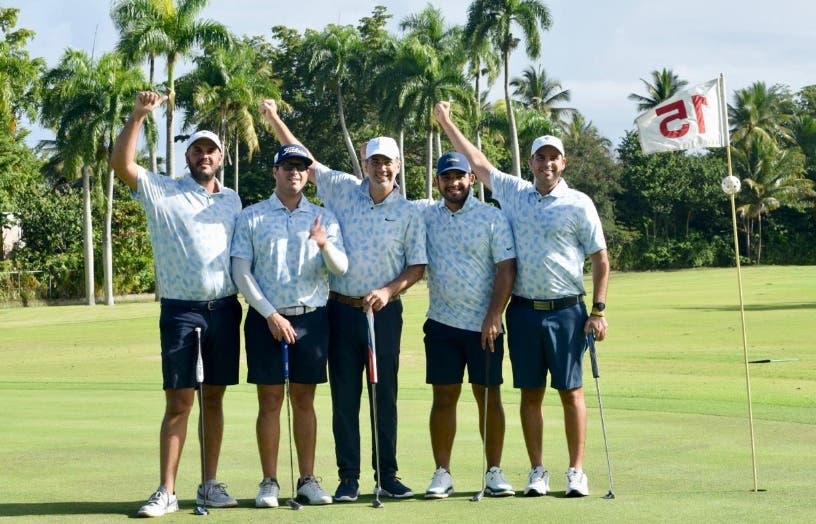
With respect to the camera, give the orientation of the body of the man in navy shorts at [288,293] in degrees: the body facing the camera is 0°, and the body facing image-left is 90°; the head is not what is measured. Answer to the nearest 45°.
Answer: approximately 0°

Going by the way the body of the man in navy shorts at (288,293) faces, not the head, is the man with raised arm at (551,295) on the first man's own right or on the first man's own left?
on the first man's own left

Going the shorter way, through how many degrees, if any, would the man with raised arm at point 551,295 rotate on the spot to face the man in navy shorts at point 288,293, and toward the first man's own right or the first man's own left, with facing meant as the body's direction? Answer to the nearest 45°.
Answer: approximately 90° to the first man's own right

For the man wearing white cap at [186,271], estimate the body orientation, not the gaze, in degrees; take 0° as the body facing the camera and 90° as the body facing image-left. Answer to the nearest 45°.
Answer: approximately 0°

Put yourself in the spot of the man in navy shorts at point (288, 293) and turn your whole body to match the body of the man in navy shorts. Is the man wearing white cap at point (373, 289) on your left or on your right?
on your left

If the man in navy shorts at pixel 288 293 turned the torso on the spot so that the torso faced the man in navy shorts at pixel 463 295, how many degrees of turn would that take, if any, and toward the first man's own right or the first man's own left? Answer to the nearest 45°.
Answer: approximately 90° to the first man's own left
